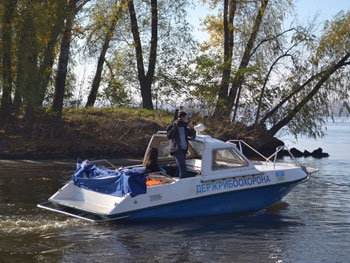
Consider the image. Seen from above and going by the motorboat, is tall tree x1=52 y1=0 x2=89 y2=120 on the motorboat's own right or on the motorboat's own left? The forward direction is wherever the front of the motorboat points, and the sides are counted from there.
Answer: on the motorboat's own left

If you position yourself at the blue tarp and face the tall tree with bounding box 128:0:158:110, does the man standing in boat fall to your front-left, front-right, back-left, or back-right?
front-right

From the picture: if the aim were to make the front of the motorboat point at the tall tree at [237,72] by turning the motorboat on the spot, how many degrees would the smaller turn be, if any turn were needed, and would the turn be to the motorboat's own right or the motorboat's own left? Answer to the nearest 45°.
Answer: approximately 45° to the motorboat's own left

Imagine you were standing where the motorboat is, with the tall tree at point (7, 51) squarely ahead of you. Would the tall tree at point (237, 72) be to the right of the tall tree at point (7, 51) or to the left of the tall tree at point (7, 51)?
right

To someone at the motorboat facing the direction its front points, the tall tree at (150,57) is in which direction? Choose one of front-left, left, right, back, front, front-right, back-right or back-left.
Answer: front-left

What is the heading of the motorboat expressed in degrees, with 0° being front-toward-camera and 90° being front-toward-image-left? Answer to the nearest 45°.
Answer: approximately 225°

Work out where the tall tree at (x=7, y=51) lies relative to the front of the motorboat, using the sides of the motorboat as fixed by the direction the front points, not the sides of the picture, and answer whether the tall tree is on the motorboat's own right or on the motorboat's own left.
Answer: on the motorboat's own left

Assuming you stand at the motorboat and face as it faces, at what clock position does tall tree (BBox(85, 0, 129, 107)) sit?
The tall tree is roughly at 10 o'clock from the motorboat.
